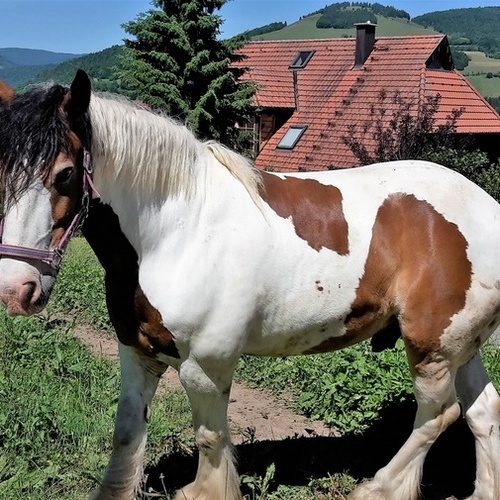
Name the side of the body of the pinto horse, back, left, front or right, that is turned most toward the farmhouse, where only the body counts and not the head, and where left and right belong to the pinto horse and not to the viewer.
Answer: right

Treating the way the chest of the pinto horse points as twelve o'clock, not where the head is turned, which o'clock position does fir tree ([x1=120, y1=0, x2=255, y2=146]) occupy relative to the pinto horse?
The fir tree is roughly at 3 o'clock from the pinto horse.

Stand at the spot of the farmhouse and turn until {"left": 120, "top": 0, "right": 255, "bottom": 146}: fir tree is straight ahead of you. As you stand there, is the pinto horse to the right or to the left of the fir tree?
left

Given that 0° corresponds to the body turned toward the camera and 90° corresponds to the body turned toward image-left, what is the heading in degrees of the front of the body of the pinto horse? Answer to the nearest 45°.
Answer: approximately 90°
